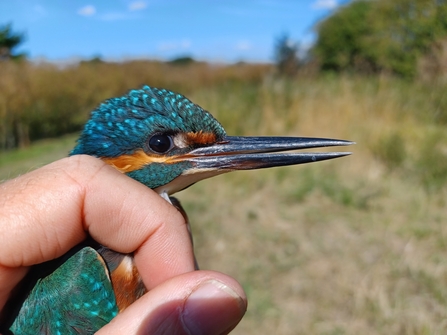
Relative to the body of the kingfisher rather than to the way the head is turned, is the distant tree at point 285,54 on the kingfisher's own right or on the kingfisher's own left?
on the kingfisher's own left

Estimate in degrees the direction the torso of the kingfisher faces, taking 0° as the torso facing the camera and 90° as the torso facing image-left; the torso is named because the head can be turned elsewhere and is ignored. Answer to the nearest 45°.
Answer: approximately 270°

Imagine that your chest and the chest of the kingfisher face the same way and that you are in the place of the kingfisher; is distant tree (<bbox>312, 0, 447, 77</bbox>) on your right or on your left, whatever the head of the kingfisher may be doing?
on your left

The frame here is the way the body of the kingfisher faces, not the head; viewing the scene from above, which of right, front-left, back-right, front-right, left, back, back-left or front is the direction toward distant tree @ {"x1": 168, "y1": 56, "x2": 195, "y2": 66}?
left

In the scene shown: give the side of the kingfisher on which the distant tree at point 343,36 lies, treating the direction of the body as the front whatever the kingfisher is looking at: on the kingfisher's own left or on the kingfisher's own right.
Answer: on the kingfisher's own left
